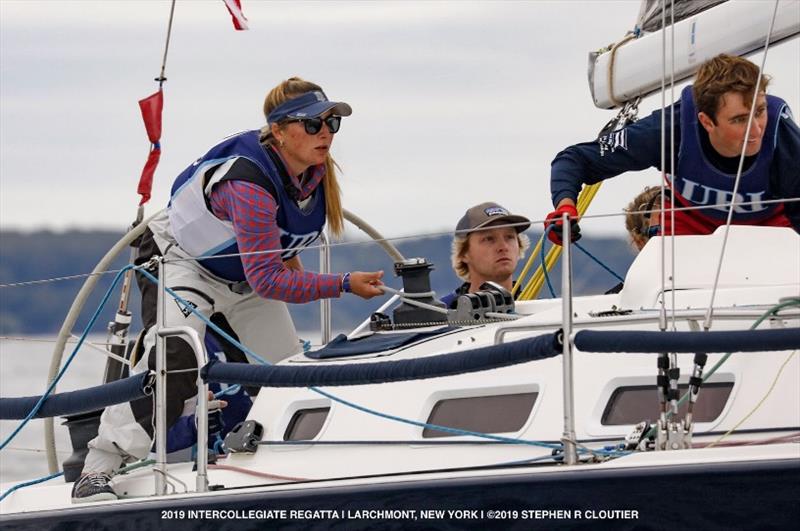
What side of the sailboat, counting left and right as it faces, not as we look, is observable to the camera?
right

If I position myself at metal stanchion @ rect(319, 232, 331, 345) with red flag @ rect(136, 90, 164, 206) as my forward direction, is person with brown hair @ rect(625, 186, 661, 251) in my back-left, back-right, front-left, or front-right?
back-right

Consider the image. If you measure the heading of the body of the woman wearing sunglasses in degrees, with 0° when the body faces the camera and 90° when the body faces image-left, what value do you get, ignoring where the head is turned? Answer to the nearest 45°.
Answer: approximately 315°
